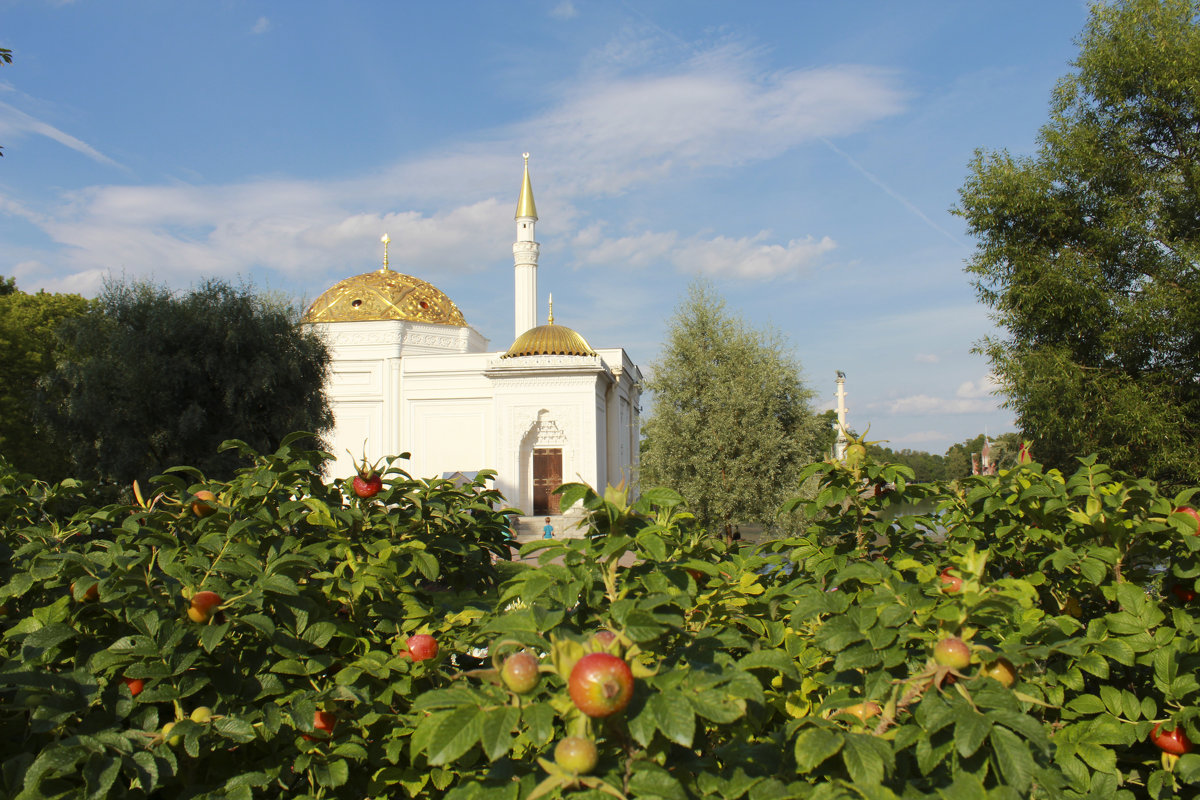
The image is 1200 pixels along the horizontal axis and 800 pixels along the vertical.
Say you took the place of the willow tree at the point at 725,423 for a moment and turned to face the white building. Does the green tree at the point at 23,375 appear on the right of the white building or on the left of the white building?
left

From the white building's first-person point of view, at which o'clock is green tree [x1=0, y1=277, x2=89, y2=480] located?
The green tree is roughly at 2 o'clock from the white building.

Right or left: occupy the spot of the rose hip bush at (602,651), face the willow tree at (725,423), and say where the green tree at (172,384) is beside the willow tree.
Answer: left

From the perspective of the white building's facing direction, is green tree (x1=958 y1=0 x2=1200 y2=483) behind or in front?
in front

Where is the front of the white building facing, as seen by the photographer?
facing the viewer

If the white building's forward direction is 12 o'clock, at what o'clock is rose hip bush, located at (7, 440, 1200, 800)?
The rose hip bush is roughly at 12 o'clock from the white building.
